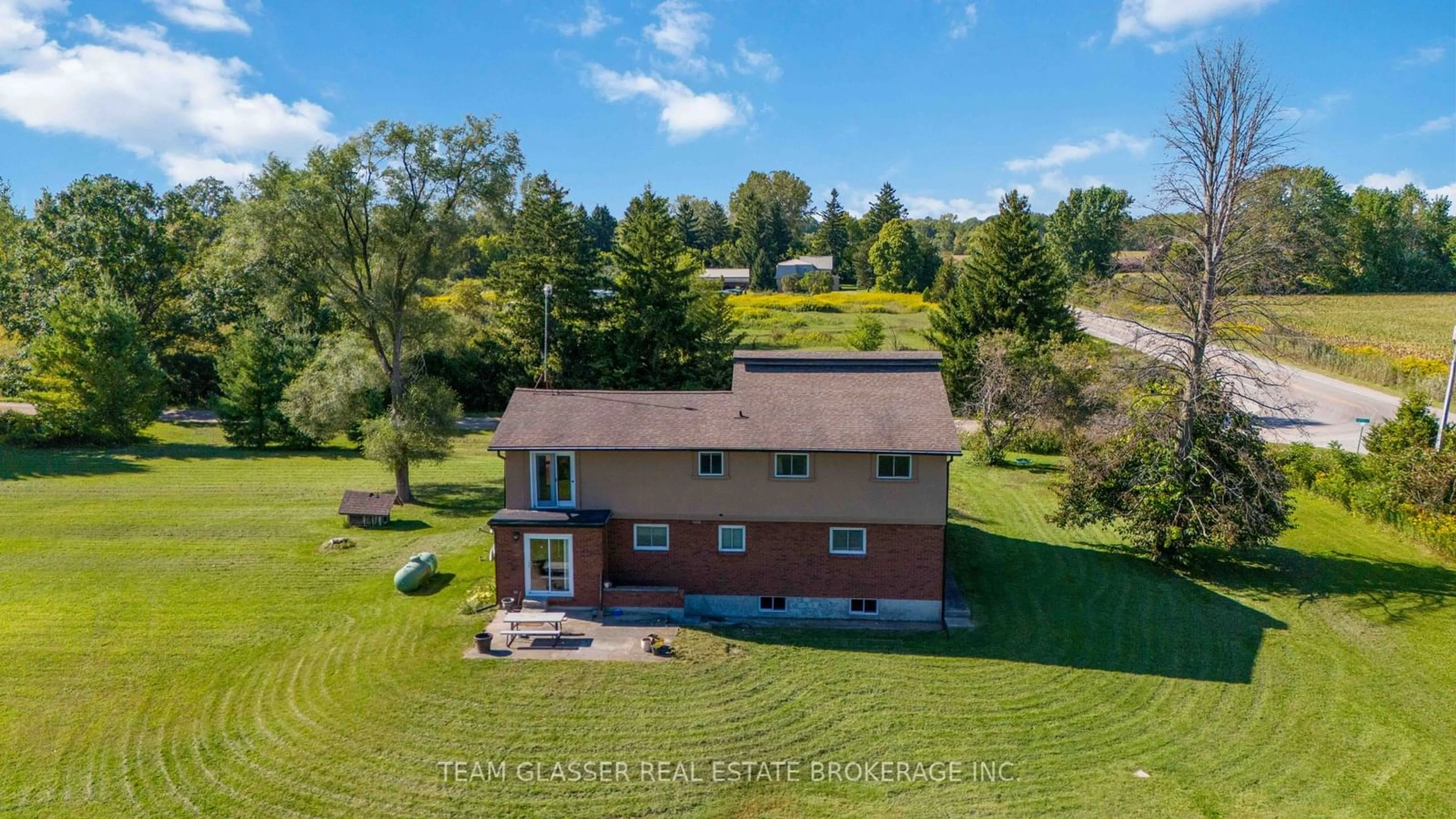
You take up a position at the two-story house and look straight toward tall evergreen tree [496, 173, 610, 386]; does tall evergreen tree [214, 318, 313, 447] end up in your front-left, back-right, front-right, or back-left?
front-left

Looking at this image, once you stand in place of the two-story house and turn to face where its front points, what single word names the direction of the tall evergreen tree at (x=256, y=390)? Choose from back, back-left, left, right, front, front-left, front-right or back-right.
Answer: front-left

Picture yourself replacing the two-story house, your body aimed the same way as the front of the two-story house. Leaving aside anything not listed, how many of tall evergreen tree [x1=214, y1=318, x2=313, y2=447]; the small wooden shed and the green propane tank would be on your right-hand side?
0

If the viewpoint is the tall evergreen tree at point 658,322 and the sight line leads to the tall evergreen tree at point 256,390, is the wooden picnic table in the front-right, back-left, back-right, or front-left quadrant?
front-left

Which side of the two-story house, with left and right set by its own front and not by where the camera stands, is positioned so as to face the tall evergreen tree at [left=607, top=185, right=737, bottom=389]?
front

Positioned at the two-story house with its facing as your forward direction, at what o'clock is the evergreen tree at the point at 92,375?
The evergreen tree is roughly at 10 o'clock from the two-story house.

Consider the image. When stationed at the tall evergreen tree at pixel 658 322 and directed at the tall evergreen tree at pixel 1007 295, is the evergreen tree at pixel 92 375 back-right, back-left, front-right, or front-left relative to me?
back-right

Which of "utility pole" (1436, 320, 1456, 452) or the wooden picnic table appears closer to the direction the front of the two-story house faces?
the utility pole

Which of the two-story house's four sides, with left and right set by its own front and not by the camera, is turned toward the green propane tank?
left

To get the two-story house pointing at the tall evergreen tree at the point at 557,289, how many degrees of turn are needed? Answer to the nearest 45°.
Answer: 0° — it already faces it

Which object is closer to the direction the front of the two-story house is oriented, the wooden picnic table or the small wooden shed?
the small wooden shed

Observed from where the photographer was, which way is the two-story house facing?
facing away from the viewer

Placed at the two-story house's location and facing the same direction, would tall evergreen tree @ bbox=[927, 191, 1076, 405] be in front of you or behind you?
in front

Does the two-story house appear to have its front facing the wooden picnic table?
no

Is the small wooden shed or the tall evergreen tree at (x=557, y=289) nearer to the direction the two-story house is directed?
the tall evergreen tree
